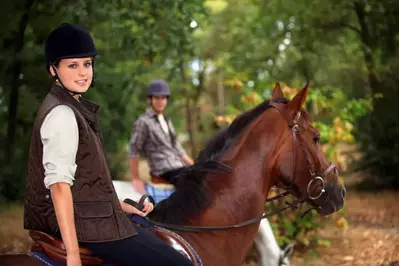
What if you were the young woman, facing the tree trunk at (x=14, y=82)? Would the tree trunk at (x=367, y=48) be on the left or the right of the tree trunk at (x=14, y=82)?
right

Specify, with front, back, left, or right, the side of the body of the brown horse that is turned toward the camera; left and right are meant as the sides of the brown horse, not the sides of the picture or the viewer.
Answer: right

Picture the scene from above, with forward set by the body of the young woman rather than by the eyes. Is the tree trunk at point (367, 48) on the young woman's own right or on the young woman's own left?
on the young woman's own left

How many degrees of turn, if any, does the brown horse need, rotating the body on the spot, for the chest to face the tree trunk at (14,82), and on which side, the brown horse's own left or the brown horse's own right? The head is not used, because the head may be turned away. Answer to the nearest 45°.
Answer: approximately 135° to the brown horse's own left

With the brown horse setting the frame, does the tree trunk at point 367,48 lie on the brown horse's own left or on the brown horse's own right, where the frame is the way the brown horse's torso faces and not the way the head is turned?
on the brown horse's own left
